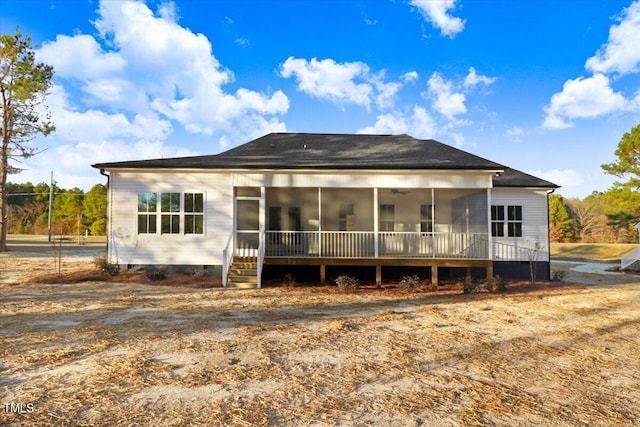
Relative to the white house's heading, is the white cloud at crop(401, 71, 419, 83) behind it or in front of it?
in front

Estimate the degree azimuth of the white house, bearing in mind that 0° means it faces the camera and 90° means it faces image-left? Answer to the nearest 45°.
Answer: approximately 180°
